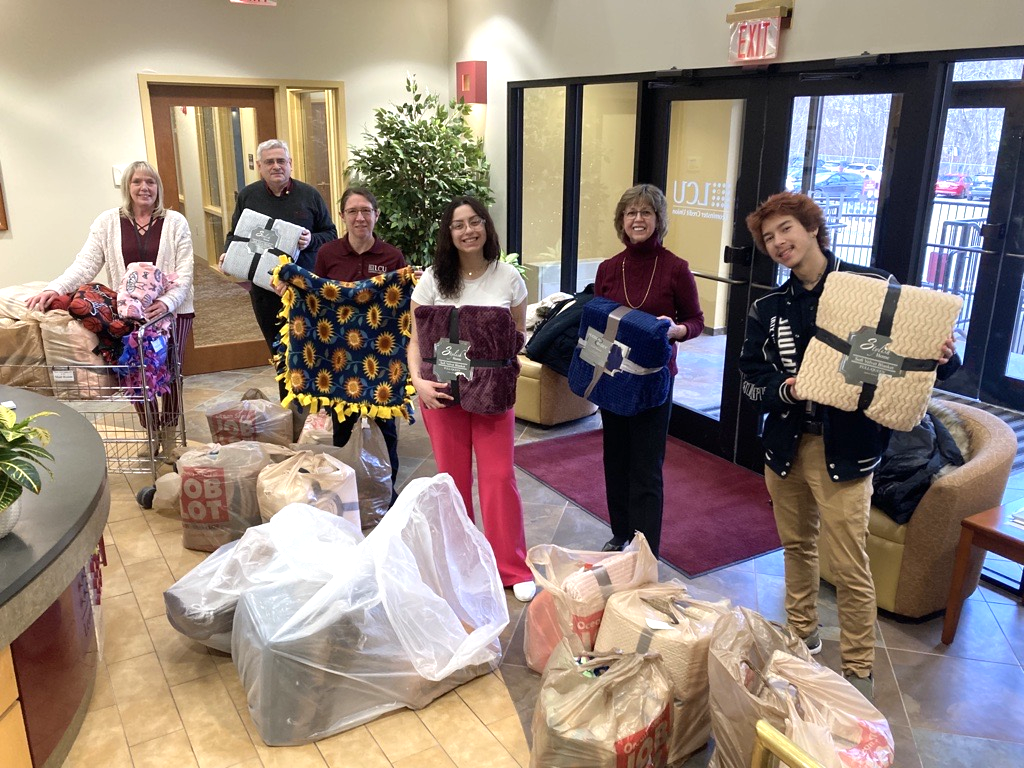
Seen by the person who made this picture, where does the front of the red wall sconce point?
facing the viewer and to the left of the viewer

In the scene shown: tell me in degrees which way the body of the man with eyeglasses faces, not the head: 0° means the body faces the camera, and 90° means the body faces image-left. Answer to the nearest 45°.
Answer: approximately 0°

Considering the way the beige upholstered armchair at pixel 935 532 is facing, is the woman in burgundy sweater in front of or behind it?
in front

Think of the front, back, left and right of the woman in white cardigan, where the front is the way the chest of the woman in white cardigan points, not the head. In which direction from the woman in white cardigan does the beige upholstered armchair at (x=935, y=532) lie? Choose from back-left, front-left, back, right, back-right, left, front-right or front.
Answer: front-left

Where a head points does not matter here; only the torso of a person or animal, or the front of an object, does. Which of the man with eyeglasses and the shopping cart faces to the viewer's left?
the shopping cart

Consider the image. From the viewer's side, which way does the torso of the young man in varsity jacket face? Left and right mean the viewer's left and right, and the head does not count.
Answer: facing the viewer

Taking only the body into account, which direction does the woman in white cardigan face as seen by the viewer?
toward the camera

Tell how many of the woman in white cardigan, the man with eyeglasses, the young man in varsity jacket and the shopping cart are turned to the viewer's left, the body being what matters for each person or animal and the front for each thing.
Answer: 1

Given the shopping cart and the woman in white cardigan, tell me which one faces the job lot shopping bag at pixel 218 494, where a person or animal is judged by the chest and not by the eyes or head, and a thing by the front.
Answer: the woman in white cardigan

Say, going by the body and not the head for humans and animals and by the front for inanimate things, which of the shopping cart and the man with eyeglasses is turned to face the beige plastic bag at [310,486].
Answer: the man with eyeglasses

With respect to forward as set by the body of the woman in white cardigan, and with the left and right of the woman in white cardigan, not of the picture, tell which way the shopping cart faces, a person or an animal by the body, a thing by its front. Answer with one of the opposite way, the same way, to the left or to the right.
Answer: to the right

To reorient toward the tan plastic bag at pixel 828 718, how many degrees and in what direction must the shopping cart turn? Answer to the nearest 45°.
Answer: approximately 135° to its left

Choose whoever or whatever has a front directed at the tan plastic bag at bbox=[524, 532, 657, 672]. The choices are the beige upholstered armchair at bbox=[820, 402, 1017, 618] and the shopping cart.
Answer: the beige upholstered armchair

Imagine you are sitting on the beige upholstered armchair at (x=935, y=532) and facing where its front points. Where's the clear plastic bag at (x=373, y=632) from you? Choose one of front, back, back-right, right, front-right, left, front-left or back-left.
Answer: front
